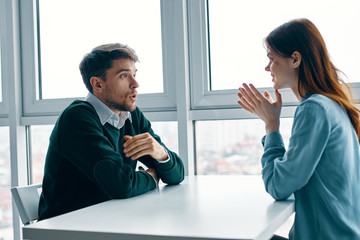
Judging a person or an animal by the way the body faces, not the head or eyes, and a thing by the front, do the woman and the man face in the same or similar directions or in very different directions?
very different directions

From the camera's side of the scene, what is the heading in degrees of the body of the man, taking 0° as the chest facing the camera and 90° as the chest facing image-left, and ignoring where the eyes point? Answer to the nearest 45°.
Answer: approximately 315°

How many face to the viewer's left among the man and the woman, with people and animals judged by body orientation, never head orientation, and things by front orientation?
1

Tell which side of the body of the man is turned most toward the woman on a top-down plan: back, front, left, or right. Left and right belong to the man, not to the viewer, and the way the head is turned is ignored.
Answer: front

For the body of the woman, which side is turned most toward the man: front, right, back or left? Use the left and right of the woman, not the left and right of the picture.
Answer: front

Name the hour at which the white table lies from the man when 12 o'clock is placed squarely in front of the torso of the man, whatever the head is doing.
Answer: The white table is roughly at 1 o'clock from the man.

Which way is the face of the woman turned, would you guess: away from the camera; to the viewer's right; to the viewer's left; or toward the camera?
to the viewer's left

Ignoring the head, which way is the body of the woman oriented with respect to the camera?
to the viewer's left

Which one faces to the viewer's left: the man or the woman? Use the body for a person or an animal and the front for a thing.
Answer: the woman
